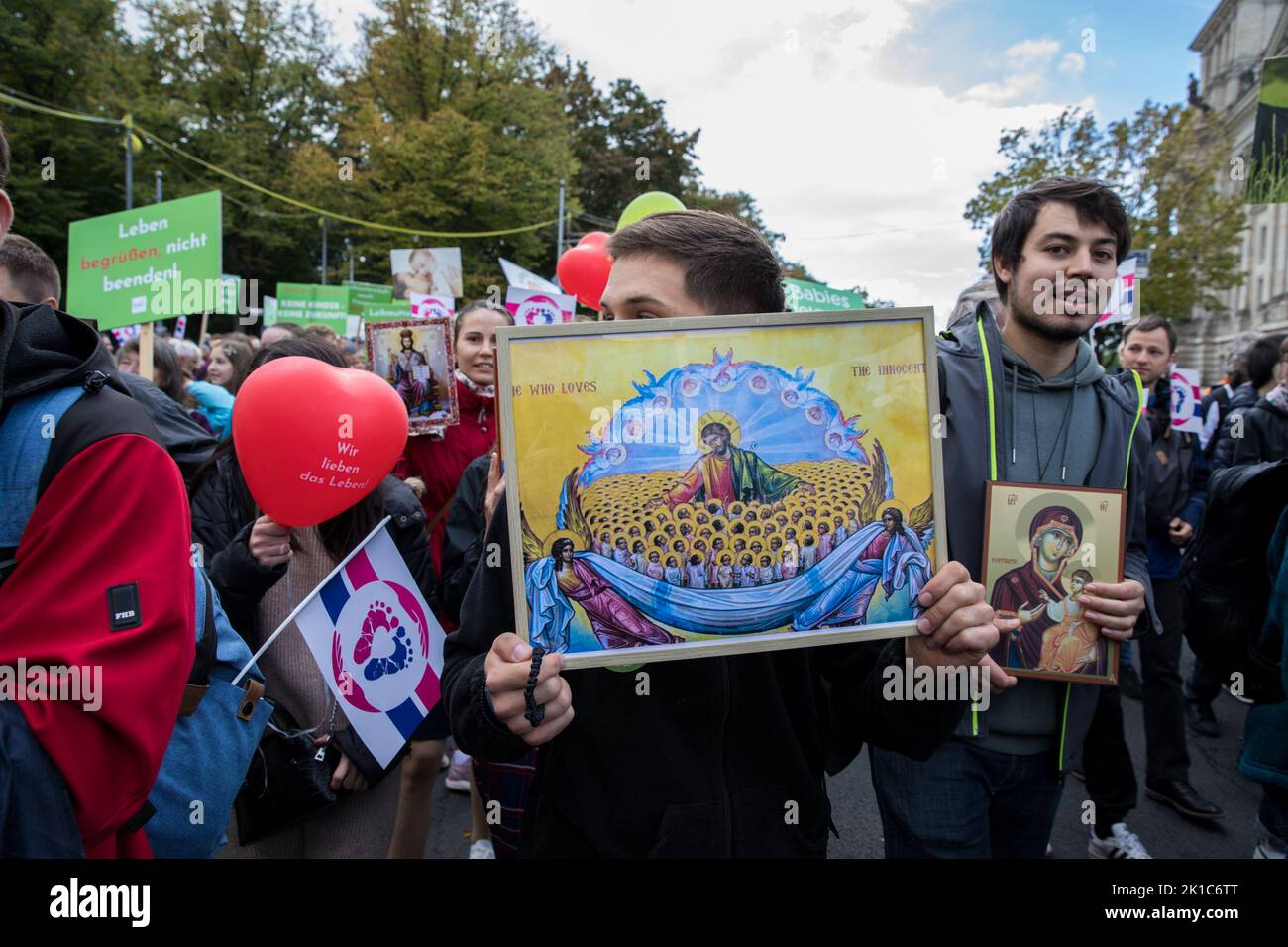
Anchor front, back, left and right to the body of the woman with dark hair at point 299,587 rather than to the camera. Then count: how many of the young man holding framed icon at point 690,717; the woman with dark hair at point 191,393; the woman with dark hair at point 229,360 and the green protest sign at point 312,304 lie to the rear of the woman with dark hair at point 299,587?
3

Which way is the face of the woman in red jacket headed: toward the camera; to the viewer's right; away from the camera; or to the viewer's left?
toward the camera

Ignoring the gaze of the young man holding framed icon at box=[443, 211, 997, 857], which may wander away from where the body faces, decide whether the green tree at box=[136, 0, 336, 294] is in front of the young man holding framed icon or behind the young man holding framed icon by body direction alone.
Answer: behind

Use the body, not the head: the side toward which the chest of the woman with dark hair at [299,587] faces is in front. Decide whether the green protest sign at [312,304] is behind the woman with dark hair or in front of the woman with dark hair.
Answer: behind

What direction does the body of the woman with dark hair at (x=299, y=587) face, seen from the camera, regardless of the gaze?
toward the camera

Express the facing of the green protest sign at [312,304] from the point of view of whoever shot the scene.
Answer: facing the viewer

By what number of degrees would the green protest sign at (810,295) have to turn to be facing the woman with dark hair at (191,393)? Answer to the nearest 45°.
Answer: approximately 45° to its right

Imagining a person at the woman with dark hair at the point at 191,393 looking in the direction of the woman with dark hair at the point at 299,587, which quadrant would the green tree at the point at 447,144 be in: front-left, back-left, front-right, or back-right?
back-left

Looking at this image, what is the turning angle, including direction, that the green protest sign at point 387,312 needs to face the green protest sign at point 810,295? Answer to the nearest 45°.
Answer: approximately 45° to its left

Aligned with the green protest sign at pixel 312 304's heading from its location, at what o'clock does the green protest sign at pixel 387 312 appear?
the green protest sign at pixel 387 312 is roughly at 10 o'clock from the green protest sign at pixel 312 304.

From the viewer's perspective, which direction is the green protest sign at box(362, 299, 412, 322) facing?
toward the camera

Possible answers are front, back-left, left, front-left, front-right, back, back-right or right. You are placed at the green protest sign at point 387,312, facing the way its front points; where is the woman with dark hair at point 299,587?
front

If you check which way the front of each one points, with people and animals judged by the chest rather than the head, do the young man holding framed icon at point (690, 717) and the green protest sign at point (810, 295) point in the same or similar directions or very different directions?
same or similar directions
